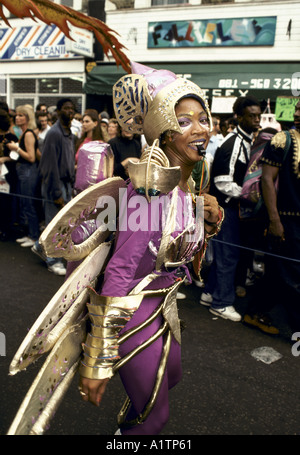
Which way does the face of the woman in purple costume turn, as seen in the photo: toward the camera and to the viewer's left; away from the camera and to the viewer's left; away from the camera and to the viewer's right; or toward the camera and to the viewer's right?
toward the camera and to the viewer's right

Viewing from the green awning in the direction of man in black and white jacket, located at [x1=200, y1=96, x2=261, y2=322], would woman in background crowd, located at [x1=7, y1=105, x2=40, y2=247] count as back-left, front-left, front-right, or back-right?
front-right

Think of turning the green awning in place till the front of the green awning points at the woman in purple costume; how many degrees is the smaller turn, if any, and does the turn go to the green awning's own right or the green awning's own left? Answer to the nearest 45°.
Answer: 0° — it already faces them

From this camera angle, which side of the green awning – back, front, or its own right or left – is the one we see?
front

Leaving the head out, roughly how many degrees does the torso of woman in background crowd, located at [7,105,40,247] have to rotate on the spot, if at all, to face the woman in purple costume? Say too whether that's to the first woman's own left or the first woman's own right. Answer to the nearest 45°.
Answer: approximately 90° to the first woman's own left

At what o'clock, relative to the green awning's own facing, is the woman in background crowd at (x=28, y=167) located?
The woman in background crowd is roughly at 1 o'clock from the green awning.

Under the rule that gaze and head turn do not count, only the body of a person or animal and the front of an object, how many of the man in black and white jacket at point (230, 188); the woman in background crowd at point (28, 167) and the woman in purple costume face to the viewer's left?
1

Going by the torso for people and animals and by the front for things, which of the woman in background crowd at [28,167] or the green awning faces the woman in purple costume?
the green awning
